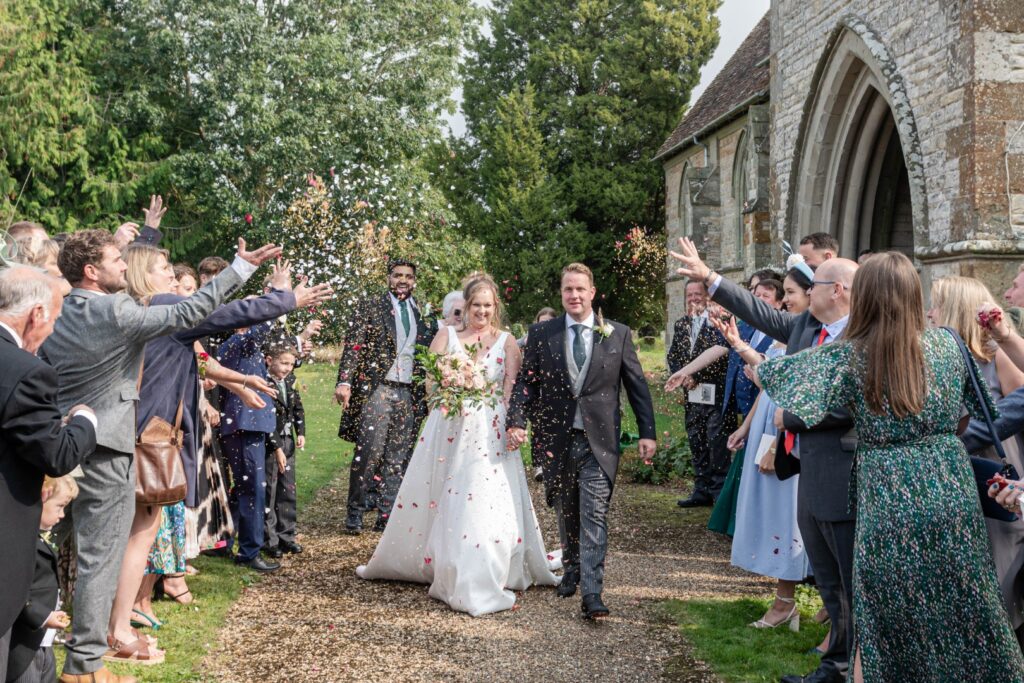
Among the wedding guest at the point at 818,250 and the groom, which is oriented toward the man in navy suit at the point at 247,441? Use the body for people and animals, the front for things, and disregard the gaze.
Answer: the wedding guest

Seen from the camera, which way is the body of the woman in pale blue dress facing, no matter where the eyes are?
to the viewer's left

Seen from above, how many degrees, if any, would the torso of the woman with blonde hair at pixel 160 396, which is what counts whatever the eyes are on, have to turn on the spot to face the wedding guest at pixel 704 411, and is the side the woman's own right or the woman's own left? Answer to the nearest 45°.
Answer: approximately 45° to the woman's own left

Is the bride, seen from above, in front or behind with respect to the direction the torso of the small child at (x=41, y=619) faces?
in front

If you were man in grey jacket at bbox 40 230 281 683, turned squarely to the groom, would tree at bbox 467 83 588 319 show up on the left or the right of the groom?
left

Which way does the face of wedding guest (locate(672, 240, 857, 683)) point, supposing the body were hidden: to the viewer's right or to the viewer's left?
to the viewer's left

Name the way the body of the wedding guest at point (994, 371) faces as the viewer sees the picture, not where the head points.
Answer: to the viewer's left

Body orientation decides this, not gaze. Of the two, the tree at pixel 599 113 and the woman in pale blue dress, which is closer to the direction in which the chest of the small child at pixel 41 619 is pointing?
the woman in pale blue dress

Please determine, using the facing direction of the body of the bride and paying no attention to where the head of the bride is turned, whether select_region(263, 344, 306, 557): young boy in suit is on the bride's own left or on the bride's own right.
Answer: on the bride's own right

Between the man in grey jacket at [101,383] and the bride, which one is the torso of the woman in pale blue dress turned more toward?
the bride

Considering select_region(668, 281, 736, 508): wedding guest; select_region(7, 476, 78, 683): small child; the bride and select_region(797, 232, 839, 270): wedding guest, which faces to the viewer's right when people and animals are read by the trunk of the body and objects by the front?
the small child

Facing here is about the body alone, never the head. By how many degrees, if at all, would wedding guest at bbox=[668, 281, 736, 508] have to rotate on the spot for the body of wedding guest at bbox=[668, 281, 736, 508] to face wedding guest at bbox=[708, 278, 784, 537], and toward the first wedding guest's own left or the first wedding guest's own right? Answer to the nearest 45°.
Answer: approximately 45° to the first wedding guest's own left

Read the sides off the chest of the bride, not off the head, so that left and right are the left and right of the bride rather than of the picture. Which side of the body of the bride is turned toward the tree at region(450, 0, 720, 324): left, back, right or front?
back

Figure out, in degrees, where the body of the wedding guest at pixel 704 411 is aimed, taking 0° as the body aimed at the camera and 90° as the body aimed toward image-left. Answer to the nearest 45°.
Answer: approximately 45°

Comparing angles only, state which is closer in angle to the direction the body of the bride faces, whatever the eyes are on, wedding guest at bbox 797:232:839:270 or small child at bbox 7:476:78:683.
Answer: the small child
